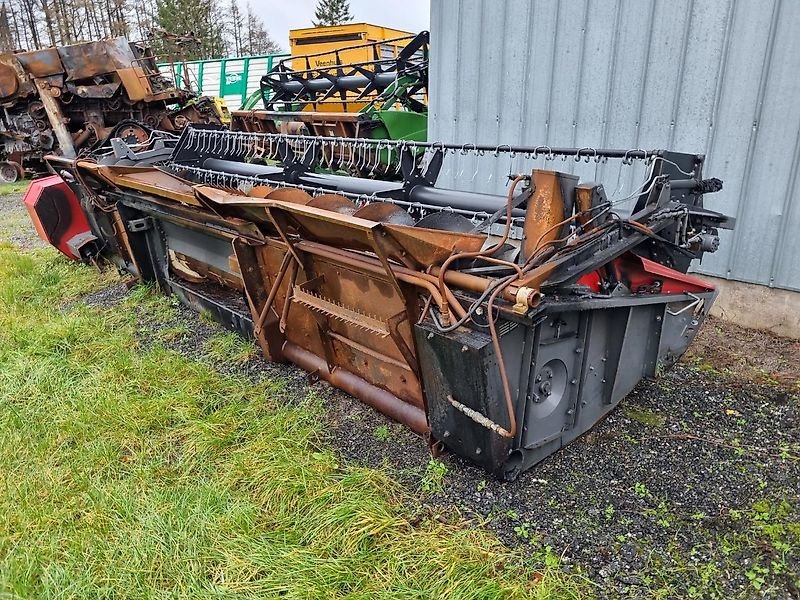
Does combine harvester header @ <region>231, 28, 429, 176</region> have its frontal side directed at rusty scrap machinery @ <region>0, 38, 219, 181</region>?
no

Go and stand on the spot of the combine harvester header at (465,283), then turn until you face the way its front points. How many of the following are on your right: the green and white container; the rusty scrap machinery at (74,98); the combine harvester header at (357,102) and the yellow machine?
0

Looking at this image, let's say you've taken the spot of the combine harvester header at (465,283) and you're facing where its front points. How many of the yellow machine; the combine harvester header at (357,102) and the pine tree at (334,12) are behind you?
0

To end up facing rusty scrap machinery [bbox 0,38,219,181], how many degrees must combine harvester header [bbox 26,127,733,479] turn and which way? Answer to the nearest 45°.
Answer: approximately 90° to its left

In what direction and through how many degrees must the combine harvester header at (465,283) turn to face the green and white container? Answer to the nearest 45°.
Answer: approximately 45° to its left

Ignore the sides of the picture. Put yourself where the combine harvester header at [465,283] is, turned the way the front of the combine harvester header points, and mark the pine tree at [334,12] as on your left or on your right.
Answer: on your left

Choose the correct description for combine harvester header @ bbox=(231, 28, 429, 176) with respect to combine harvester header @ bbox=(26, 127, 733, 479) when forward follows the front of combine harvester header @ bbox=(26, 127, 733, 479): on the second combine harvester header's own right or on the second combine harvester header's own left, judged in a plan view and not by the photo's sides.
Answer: on the second combine harvester header's own left

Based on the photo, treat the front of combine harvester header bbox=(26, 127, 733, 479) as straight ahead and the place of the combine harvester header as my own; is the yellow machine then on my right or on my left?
on my left

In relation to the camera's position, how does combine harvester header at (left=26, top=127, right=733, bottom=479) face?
facing away from the viewer and to the right of the viewer
